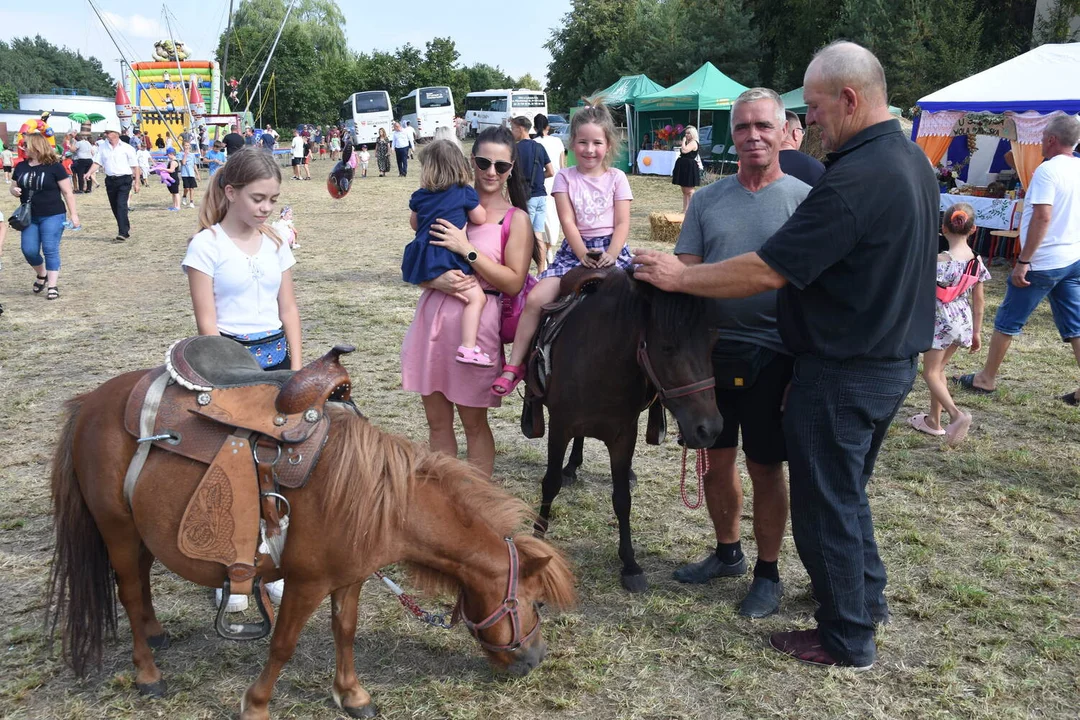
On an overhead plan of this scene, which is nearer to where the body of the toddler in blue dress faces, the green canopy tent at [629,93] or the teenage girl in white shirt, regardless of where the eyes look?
the green canopy tent

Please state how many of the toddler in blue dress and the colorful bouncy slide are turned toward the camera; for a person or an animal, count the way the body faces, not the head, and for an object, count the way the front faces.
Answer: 1

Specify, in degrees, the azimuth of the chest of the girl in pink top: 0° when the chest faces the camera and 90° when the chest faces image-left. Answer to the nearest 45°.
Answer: approximately 0°

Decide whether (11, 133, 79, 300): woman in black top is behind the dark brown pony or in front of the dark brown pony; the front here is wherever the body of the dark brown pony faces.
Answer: behind

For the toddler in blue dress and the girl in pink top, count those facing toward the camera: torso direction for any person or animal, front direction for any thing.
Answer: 1

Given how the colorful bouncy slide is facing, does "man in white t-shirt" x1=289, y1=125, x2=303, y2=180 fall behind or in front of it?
in front

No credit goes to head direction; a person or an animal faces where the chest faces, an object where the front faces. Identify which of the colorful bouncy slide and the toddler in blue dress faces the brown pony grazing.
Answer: the colorful bouncy slide

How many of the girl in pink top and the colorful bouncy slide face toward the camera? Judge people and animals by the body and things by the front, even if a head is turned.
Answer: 2

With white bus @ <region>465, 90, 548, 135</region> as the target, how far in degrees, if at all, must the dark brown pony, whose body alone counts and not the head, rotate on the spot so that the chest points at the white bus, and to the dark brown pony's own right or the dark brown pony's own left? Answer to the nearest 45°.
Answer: approximately 135° to the dark brown pony's own left

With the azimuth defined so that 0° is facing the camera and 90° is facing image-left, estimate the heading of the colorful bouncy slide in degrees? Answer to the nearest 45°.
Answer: approximately 0°

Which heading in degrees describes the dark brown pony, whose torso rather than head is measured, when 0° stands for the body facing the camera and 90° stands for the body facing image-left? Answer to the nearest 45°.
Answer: approximately 315°

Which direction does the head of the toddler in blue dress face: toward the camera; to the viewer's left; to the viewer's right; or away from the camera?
away from the camera
